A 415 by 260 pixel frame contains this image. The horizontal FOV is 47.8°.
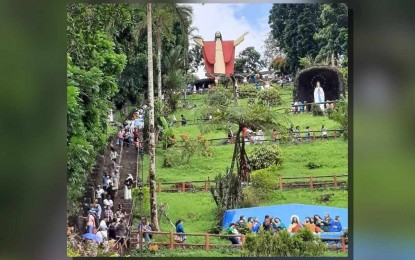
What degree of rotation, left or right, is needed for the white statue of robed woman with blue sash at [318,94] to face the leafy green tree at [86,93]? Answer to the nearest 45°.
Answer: approximately 90° to its right

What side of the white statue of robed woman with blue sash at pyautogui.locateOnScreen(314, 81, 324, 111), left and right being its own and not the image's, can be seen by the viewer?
front

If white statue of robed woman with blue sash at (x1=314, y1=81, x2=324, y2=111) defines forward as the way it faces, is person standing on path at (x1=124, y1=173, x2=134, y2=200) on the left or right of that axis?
on its right
